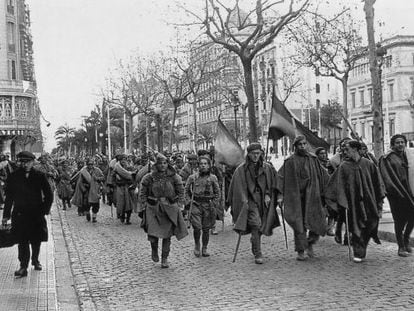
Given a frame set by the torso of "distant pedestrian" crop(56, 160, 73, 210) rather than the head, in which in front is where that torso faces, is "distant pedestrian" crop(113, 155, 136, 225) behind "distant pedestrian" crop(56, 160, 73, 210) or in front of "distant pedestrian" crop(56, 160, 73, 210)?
in front

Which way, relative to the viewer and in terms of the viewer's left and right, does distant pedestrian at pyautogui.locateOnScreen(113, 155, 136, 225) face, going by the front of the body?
facing the viewer

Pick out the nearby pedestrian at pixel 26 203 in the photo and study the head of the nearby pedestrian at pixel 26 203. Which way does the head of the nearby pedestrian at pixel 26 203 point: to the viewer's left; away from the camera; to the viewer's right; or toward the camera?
toward the camera

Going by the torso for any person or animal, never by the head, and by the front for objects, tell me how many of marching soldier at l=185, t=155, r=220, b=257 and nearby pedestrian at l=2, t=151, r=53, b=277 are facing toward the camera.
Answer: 2

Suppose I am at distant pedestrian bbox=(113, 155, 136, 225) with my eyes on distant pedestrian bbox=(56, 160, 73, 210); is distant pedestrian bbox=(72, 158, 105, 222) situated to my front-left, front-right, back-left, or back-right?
front-left

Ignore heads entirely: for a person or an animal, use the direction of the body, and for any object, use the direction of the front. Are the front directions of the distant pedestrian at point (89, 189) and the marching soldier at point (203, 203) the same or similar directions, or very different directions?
same or similar directions

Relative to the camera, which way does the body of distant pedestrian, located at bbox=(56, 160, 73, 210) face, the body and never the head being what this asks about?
toward the camera

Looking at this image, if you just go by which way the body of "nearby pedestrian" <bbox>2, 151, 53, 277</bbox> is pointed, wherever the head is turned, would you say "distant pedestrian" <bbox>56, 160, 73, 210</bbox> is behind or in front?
behind

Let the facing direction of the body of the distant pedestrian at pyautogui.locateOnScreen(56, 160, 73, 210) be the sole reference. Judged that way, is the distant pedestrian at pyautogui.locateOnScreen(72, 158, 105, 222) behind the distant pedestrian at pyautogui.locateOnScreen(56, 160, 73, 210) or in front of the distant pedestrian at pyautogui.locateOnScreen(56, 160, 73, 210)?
in front

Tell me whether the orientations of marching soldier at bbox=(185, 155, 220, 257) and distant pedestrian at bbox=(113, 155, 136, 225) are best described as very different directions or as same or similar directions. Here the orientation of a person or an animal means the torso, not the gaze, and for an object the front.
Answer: same or similar directions

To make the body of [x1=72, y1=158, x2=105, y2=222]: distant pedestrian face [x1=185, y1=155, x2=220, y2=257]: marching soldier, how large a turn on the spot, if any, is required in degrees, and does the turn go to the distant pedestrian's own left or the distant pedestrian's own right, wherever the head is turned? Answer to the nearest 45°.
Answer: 0° — they already face them

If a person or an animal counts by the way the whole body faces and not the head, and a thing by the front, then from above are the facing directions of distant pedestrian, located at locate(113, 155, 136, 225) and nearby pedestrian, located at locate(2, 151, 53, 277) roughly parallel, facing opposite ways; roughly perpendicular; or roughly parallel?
roughly parallel

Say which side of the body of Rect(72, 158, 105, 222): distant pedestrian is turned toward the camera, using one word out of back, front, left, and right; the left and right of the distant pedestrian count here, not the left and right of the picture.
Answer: front

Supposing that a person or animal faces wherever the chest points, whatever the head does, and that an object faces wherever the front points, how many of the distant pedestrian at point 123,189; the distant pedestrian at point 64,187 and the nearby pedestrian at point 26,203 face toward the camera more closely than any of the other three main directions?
3

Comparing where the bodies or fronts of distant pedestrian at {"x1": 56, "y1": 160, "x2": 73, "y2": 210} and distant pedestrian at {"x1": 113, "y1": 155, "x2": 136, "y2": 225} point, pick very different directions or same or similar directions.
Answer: same or similar directions

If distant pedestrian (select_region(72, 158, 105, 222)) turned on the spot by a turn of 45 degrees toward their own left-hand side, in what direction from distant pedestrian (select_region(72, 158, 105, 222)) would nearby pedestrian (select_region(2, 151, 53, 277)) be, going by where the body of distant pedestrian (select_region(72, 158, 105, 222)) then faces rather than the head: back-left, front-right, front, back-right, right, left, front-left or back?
front-right
